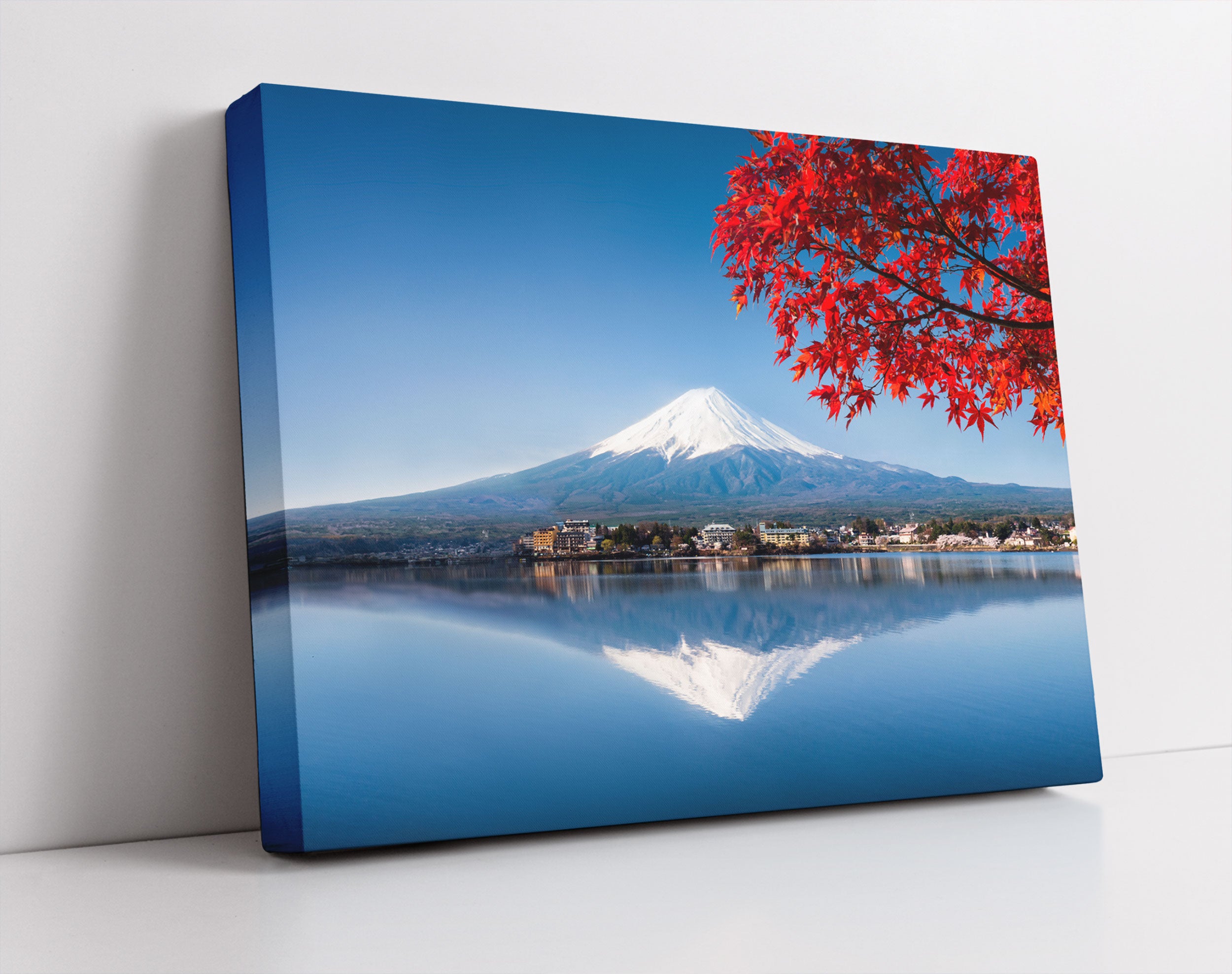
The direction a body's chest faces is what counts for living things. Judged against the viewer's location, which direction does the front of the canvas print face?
facing the viewer and to the right of the viewer
